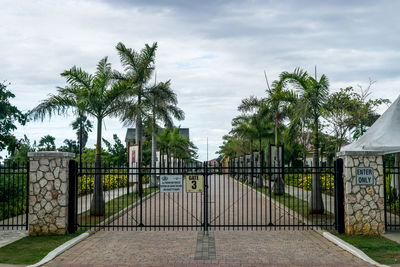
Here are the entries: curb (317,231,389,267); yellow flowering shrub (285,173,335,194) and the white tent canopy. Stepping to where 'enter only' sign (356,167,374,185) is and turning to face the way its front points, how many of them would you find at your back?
2

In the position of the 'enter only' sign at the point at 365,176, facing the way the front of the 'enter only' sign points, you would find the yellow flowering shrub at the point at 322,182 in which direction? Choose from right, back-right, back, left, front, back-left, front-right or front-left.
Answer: back

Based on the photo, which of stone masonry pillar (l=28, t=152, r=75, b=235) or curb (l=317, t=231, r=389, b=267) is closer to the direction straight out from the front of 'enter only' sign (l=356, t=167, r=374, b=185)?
the curb

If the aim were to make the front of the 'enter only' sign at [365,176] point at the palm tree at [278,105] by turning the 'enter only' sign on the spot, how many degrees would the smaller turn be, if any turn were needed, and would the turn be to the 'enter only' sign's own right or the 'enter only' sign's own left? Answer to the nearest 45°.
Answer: approximately 180°

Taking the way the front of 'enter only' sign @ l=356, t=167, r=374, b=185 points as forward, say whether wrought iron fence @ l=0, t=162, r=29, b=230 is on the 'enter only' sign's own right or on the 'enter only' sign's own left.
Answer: on the 'enter only' sign's own right

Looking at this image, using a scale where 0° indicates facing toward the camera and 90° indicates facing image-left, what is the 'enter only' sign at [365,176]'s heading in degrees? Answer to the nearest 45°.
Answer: approximately 0°

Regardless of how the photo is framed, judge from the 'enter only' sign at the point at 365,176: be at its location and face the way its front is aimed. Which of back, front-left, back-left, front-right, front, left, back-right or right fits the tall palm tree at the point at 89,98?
right

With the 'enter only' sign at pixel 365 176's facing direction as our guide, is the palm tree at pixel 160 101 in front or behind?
behind

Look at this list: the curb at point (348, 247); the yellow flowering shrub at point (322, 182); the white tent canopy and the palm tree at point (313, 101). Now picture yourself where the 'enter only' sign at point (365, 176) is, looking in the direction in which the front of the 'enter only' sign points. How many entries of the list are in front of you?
1

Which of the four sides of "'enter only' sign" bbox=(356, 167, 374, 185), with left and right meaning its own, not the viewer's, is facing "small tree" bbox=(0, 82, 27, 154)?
right

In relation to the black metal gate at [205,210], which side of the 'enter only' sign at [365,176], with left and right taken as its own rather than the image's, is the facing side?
right

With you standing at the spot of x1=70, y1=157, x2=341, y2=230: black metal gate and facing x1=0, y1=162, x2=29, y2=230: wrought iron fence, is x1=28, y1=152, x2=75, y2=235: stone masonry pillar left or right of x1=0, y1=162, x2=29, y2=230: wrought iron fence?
left

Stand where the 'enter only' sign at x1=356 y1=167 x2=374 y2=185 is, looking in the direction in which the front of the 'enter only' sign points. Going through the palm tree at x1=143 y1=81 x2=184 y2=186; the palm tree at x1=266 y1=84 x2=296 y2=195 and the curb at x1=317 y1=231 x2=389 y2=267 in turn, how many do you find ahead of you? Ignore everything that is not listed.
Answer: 1
